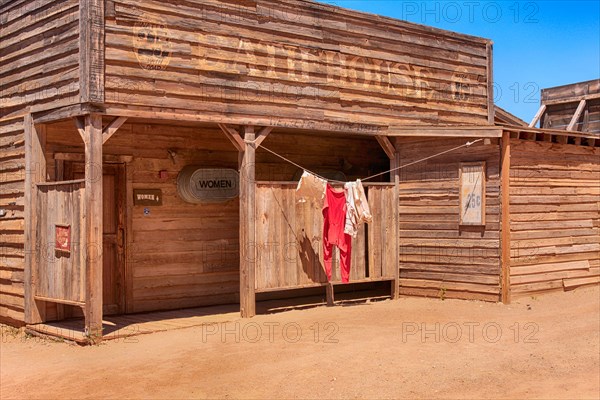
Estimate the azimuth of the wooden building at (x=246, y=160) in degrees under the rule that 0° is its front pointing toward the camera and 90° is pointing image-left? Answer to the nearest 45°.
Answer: approximately 315°
